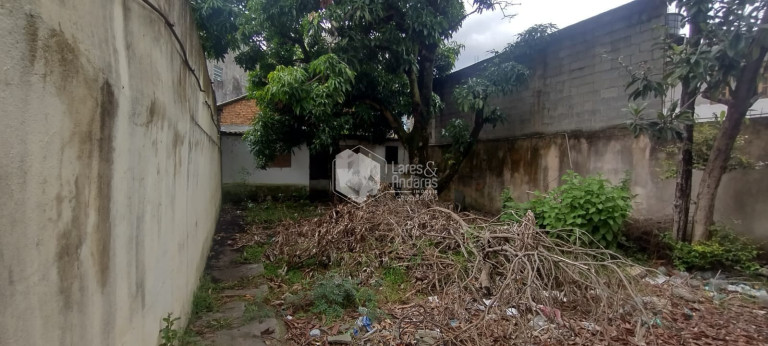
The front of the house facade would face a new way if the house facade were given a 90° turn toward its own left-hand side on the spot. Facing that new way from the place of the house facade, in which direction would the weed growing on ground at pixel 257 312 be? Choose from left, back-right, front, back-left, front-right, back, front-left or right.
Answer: right

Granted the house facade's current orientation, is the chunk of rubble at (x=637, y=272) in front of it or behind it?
in front

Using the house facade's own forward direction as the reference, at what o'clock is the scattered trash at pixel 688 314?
The scattered trash is roughly at 11 o'clock from the house facade.

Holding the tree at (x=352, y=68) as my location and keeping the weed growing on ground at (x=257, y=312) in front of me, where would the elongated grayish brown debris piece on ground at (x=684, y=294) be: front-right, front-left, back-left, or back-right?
front-left

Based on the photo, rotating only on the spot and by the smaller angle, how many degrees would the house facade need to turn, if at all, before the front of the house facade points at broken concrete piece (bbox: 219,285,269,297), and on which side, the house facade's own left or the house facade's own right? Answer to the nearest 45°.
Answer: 0° — it already faces it

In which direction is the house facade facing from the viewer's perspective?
toward the camera

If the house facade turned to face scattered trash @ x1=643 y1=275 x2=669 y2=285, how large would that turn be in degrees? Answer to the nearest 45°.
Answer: approximately 45° to its left

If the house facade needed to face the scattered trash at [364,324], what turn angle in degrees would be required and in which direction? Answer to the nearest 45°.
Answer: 0° — it already faces it

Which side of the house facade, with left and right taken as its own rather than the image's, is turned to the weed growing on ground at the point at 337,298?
front

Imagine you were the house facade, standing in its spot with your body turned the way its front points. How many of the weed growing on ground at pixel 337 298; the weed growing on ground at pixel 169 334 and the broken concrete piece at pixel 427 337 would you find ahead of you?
3

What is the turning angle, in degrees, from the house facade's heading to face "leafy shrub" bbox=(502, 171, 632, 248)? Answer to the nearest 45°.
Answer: approximately 45° to its left

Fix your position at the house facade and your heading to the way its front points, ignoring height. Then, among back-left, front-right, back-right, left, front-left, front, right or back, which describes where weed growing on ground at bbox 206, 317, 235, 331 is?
front

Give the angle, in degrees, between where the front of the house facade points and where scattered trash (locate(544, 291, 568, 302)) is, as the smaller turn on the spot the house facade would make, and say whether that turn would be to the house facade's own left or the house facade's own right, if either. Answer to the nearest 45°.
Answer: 0° — it already faces it

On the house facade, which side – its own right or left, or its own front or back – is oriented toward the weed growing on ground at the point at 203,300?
front

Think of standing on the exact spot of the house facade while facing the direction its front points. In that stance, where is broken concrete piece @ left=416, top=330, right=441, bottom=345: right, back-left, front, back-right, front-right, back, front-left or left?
front

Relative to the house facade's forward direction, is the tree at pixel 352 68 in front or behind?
in front

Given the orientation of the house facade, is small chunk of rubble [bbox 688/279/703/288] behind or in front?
in front
